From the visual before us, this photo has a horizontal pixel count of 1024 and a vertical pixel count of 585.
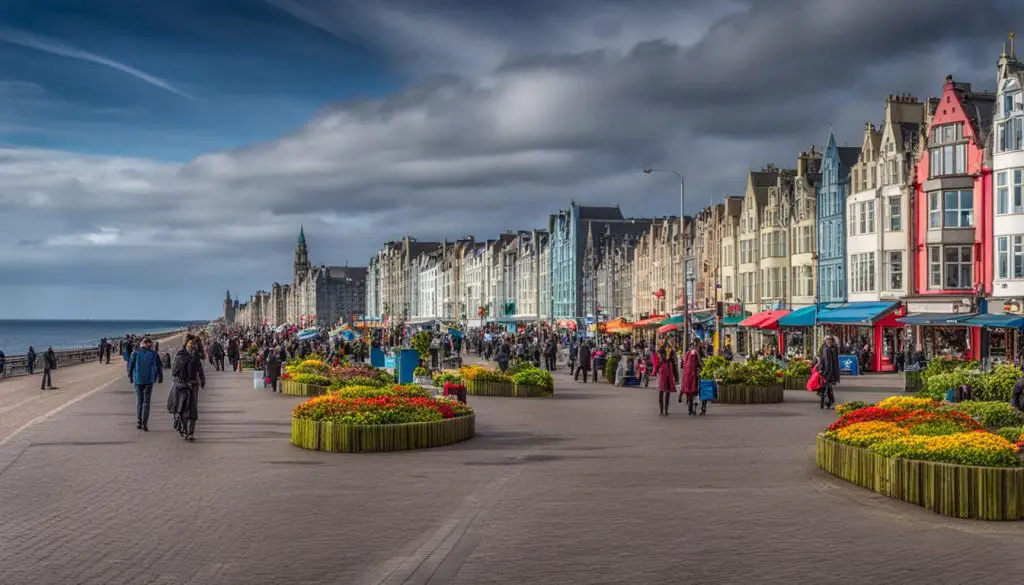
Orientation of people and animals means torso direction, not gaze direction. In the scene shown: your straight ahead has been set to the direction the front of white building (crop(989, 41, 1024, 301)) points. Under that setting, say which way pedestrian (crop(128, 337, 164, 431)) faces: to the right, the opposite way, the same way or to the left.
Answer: to the right

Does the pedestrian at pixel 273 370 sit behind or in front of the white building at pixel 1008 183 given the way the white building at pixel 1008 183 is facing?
in front

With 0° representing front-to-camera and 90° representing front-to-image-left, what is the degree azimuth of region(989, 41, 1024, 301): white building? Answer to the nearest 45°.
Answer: approximately 45°

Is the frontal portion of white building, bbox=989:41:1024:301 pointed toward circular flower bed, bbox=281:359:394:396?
yes

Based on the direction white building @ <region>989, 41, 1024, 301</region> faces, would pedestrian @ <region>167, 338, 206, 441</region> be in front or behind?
in front
